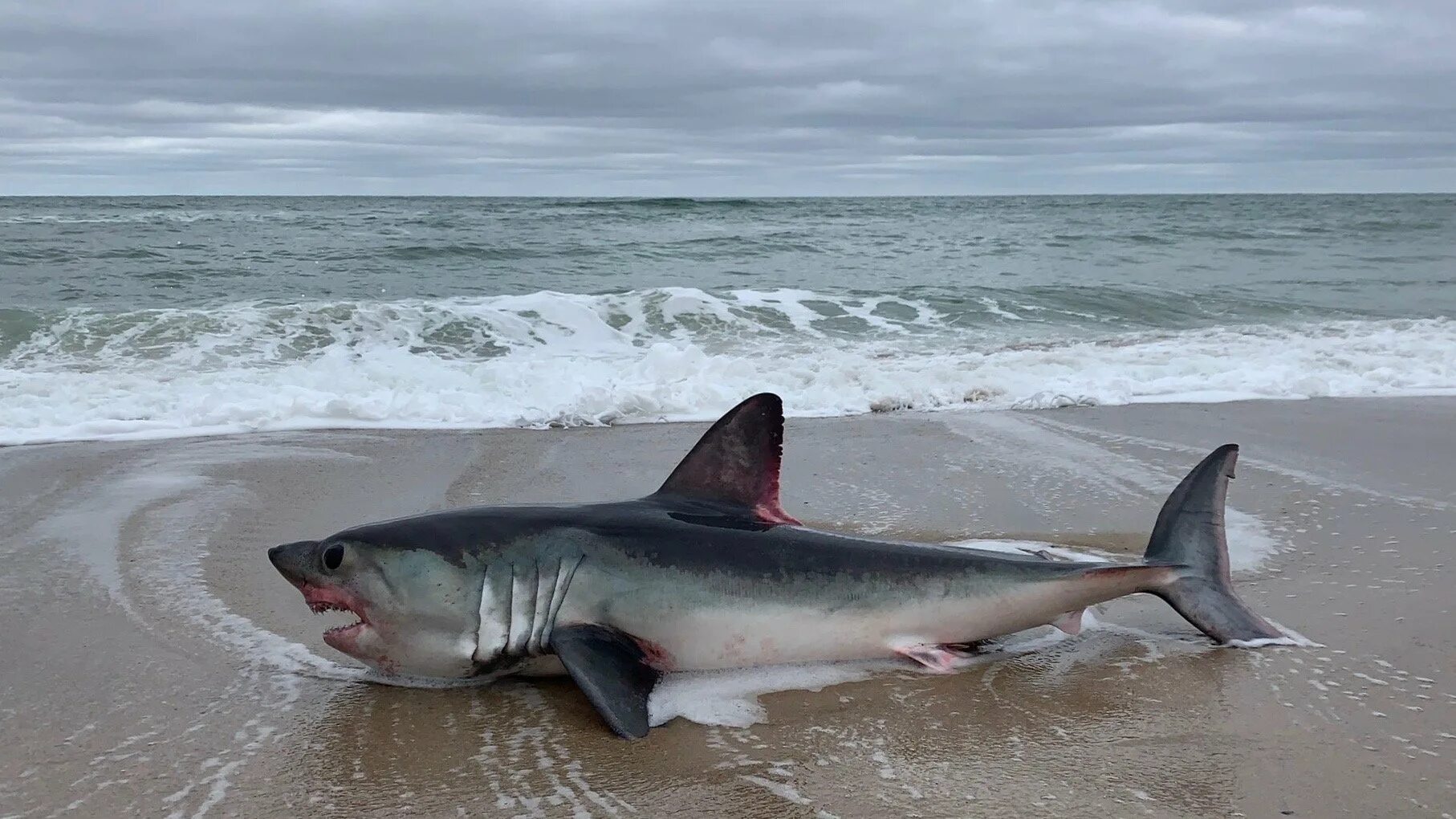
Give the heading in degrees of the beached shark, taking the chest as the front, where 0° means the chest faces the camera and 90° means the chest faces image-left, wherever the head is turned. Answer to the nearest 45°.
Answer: approximately 90°
